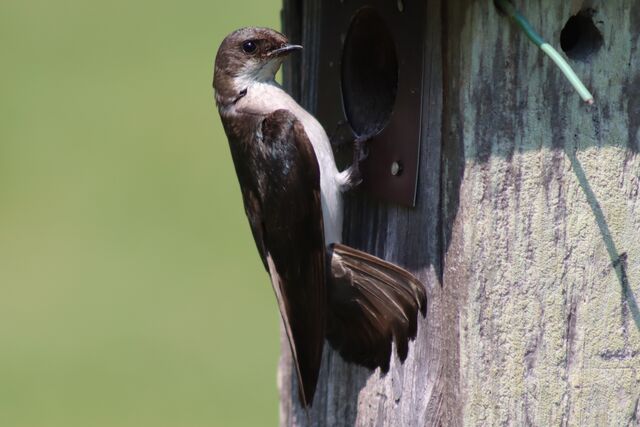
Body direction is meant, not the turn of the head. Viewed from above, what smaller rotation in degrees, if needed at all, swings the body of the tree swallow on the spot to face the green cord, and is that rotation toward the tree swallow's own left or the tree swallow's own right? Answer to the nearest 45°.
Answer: approximately 45° to the tree swallow's own right

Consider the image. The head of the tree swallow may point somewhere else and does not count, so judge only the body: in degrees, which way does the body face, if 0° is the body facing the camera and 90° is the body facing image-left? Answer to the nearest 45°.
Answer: approximately 270°
